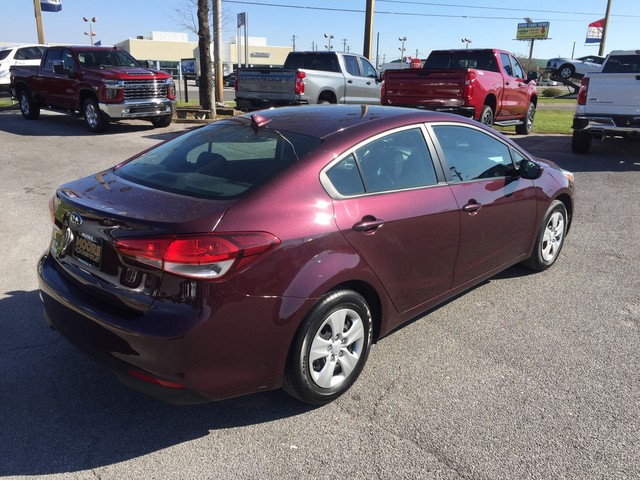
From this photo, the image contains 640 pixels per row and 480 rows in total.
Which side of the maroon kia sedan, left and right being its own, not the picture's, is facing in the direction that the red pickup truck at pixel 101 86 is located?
left

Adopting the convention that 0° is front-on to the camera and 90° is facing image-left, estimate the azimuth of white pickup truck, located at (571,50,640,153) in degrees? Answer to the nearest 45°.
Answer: approximately 180°

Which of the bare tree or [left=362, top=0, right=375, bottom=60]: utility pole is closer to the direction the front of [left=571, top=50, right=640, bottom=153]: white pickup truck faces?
the utility pole

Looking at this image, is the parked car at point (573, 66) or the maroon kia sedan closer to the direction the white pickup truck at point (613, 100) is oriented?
the parked car

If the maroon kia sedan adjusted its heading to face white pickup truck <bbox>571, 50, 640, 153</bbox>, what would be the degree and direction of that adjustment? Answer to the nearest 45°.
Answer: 0° — it already faces it

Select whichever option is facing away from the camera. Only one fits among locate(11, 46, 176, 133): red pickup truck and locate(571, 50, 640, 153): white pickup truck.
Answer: the white pickup truck

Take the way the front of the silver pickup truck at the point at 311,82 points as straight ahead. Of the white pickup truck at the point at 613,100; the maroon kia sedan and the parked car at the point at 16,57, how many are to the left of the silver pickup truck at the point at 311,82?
1

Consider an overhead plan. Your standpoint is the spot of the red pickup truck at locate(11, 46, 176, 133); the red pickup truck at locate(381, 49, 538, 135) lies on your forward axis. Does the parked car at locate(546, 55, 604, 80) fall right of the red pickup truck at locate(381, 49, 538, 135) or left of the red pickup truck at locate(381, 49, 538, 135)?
left

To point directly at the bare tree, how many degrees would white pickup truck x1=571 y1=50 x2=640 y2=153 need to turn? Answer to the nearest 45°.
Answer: approximately 90° to its left

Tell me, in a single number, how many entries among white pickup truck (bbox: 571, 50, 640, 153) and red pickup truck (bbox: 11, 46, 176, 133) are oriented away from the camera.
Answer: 1

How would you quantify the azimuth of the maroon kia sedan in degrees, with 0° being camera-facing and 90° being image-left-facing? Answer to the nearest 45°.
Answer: approximately 225°

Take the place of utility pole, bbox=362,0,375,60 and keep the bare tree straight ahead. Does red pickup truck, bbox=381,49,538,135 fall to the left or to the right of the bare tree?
left
